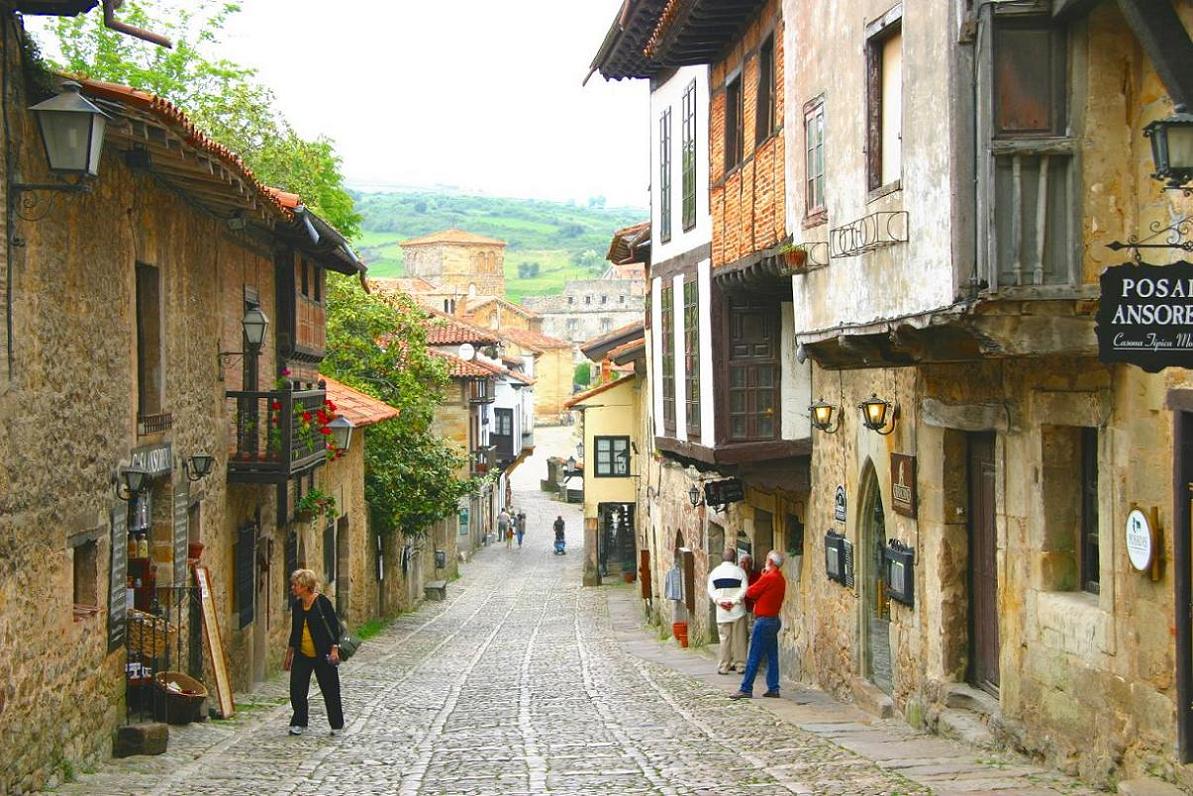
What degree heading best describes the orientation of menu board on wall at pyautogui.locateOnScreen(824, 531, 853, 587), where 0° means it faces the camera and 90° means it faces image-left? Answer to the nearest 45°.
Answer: approximately 45°

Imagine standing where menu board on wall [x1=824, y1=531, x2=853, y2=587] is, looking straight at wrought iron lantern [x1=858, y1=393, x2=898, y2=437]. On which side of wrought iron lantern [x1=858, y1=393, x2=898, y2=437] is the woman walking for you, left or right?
right

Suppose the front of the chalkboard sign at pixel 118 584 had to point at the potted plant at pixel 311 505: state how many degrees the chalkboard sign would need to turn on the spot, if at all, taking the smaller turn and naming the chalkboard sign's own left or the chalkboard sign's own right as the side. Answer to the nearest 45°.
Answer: approximately 135° to the chalkboard sign's own left

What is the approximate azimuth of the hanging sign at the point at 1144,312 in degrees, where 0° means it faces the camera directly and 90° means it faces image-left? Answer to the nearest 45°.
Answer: approximately 0°

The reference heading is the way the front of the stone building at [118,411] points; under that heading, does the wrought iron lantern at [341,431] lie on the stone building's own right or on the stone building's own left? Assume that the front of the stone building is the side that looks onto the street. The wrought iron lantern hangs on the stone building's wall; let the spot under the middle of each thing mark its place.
on the stone building's own left

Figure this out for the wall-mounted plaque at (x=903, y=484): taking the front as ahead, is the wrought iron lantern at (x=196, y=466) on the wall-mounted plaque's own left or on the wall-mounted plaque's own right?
on the wall-mounted plaque's own right

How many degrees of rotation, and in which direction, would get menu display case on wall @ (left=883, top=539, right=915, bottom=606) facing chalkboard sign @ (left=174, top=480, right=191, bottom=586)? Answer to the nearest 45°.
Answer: approximately 45° to its right

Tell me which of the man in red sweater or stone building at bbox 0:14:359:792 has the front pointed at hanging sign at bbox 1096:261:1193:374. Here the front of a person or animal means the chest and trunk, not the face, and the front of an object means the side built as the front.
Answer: the stone building

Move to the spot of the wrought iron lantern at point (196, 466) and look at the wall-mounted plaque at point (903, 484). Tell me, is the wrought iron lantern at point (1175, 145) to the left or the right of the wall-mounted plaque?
right

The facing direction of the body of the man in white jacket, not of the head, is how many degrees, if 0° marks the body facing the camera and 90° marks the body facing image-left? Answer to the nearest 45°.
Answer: approximately 180°

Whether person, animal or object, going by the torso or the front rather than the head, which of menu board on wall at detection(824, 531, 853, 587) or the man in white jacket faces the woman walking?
the menu board on wall

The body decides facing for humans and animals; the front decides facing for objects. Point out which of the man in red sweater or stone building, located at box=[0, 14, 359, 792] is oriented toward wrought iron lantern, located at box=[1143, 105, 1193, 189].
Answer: the stone building

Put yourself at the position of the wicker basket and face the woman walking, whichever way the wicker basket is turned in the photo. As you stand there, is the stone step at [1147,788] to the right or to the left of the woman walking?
right
